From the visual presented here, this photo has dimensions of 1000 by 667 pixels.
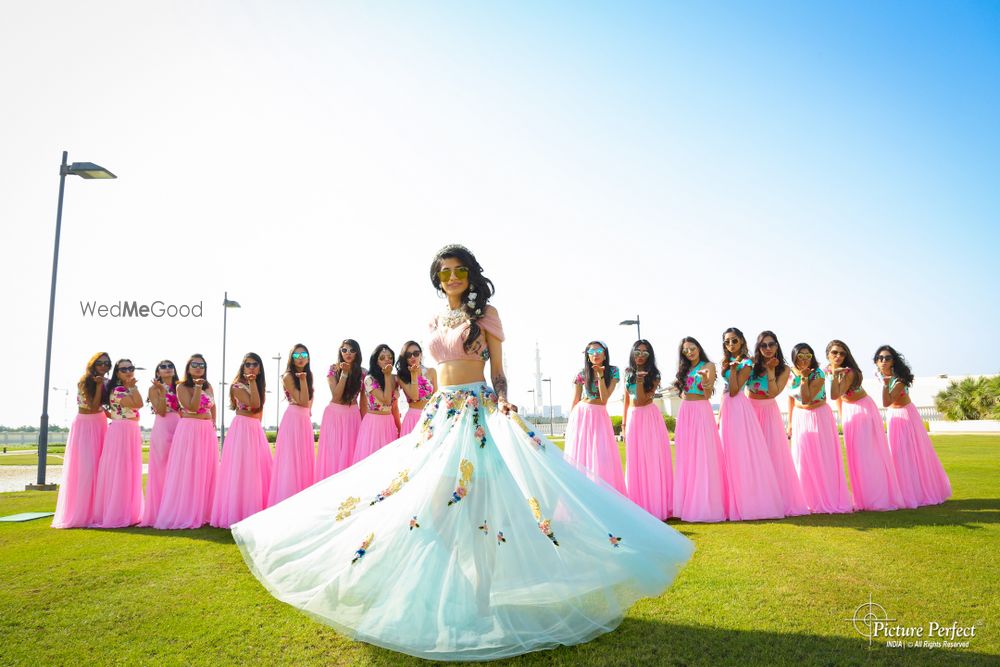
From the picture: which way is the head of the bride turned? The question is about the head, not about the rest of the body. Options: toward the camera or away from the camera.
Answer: toward the camera

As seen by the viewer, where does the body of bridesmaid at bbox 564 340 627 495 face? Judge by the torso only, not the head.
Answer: toward the camera

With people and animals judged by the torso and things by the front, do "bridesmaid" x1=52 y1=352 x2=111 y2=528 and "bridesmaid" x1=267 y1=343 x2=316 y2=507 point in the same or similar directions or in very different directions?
same or similar directions

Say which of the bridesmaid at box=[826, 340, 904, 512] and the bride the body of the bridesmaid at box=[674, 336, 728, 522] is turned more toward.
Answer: the bride

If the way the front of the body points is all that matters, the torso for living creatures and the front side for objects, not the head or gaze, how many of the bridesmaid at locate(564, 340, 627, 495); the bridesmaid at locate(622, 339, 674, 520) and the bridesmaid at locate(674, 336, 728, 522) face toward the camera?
3

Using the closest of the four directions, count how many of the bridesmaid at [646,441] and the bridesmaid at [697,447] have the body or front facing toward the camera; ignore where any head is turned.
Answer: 2

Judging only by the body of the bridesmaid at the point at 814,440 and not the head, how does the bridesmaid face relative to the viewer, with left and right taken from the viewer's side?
facing the viewer and to the left of the viewer

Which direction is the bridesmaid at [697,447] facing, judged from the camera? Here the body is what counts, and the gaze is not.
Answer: toward the camera

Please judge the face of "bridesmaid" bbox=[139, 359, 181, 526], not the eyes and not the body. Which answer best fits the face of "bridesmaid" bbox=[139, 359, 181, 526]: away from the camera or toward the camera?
toward the camera

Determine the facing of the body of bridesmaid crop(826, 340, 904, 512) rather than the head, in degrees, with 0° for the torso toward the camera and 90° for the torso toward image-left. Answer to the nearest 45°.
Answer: approximately 45°

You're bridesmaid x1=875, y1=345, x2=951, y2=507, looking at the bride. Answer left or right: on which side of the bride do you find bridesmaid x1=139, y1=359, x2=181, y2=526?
right

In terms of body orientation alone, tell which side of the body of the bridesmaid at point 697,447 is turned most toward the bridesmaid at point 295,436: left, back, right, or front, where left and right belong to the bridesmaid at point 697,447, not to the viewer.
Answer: right

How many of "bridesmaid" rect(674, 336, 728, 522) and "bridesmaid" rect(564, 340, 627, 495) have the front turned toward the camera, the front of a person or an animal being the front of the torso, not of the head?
2

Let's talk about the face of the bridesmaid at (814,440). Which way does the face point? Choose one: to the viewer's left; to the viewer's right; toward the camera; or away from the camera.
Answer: toward the camera

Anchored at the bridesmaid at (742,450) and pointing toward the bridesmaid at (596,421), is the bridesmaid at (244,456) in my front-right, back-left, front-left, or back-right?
front-left
